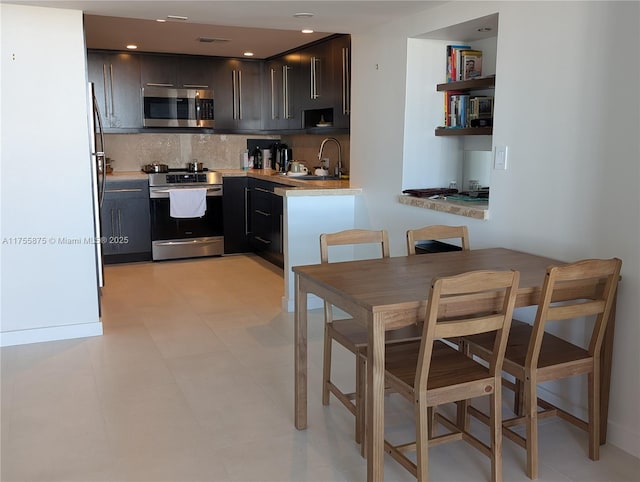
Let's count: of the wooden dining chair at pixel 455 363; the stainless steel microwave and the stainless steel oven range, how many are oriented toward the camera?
2

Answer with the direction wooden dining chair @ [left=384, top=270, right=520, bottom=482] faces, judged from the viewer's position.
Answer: facing away from the viewer and to the left of the viewer

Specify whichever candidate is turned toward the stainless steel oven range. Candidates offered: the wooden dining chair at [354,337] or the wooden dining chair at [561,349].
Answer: the wooden dining chair at [561,349]

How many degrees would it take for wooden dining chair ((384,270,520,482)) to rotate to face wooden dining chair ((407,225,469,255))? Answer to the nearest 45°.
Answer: approximately 45° to its right

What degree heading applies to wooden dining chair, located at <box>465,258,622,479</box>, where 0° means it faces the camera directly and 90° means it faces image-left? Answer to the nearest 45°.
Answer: approximately 135°

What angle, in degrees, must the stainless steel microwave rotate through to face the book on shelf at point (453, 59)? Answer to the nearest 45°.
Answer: approximately 45° to its left

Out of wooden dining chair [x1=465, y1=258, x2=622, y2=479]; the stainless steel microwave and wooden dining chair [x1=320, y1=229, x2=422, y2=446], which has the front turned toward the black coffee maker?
wooden dining chair [x1=465, y1=258, x2=622, y2=479]

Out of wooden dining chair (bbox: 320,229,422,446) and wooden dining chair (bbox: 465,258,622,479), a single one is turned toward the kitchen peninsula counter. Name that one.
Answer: wooden dining chair (bbox: 465,258,622,479)

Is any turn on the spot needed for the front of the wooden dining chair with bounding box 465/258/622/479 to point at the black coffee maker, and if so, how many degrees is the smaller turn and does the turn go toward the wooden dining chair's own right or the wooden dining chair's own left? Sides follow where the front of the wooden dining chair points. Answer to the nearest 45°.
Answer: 0° — it already faces it

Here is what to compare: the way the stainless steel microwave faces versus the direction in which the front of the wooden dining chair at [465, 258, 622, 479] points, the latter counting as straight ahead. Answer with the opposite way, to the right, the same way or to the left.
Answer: the opposite way
